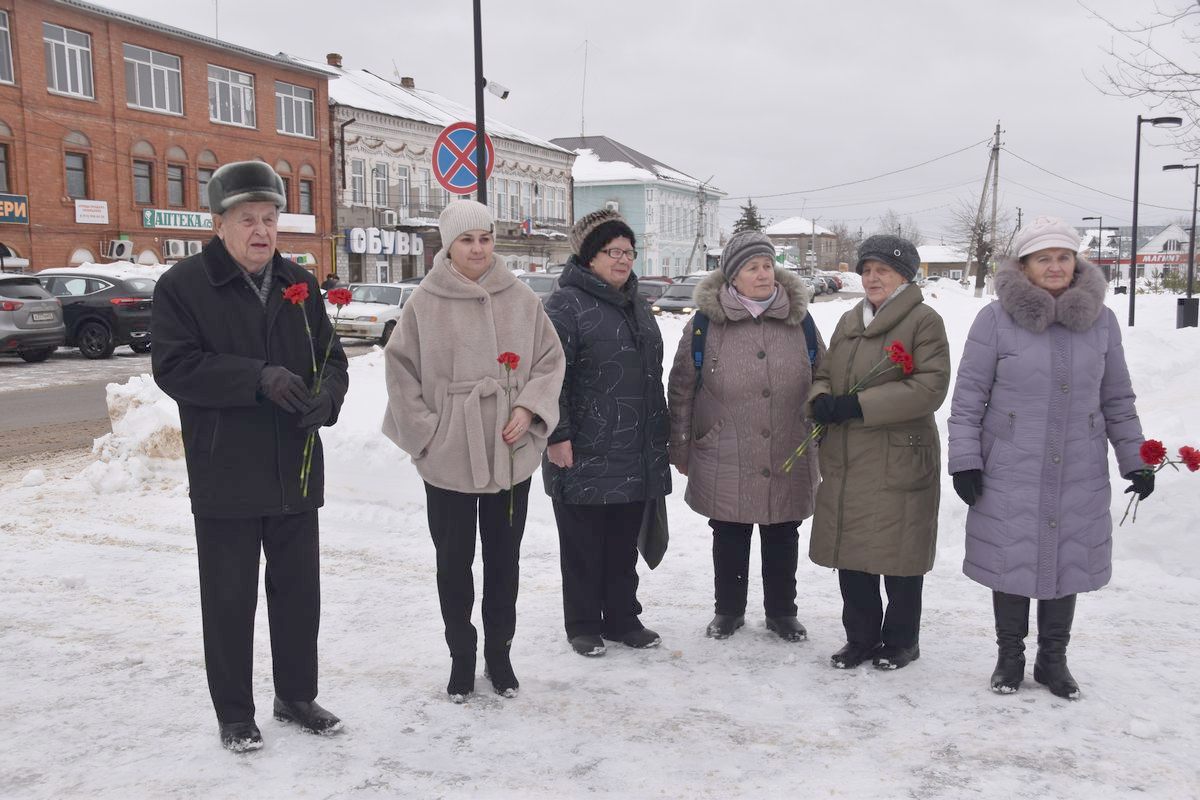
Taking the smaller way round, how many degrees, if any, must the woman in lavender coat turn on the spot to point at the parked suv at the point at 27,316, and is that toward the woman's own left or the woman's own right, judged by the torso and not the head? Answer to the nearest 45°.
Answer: approximately 135° to the woman's own right

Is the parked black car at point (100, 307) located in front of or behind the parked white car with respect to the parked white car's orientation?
in front

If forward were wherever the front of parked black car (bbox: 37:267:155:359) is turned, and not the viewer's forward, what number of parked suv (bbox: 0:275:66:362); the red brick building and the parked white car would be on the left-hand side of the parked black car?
1

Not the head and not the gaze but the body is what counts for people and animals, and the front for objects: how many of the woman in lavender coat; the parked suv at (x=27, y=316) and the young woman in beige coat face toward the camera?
2

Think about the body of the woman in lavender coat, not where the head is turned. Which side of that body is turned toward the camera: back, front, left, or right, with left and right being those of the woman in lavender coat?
front

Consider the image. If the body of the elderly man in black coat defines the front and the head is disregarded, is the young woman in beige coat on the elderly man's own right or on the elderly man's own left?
on the elderly man's own left

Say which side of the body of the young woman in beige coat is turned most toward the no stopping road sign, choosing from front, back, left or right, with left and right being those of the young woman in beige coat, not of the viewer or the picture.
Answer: back

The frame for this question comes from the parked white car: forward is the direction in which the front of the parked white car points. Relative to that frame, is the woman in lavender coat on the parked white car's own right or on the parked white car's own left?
on the parked white car's own left

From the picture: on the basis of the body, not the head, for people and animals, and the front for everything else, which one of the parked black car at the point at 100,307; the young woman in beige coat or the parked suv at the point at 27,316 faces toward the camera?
the young woman in beige coat

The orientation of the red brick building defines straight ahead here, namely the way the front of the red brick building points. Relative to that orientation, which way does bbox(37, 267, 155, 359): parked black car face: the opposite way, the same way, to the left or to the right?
the opposite way

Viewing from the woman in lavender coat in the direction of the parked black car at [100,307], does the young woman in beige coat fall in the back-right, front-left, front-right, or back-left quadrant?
front-left

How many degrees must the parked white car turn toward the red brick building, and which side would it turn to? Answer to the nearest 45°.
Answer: approximately 90° to its right

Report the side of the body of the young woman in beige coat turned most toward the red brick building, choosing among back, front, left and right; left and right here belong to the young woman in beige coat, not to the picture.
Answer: back

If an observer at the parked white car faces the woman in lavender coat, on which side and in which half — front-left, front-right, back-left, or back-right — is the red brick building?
back-right

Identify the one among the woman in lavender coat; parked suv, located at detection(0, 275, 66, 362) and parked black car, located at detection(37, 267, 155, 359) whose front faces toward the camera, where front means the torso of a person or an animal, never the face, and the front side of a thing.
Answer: the woman in lavender coat

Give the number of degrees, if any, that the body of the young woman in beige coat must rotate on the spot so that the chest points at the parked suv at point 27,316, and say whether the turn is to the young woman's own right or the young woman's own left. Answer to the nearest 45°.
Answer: approximately 135° to the young woman's own right

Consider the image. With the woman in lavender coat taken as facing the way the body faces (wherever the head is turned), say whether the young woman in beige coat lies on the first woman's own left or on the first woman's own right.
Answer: on the first woman's own right

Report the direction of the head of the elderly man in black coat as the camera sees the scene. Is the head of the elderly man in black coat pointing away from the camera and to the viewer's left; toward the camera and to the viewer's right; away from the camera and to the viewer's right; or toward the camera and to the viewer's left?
toward the camera and to the viewer's right

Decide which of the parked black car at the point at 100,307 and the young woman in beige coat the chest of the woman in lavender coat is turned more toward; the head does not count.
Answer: the young woman in beige coat
